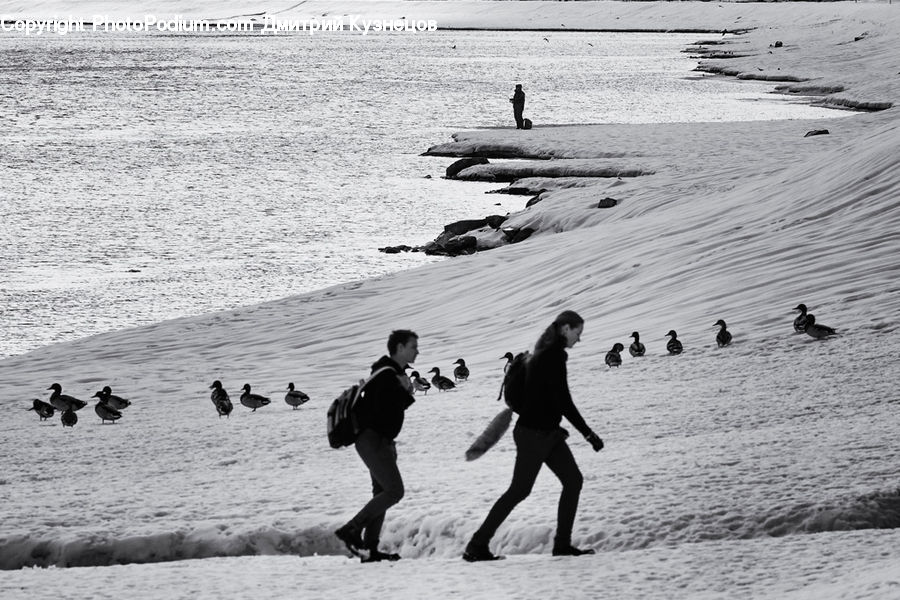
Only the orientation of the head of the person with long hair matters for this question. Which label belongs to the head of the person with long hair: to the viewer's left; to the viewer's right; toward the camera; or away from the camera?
to the viewer's right

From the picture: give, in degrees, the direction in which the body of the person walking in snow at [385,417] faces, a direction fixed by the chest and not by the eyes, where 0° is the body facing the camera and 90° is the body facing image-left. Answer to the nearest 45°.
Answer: approximately 270°

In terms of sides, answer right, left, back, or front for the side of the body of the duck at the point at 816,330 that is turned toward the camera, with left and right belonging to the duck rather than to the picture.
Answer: left

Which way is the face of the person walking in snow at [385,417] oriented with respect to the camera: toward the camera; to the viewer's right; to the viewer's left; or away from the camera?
to the viewer's right

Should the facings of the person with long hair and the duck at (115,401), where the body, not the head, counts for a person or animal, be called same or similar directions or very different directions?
very different directions

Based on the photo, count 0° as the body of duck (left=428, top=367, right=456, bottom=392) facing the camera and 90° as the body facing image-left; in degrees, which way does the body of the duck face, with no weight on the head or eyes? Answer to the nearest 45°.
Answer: approximately 90°

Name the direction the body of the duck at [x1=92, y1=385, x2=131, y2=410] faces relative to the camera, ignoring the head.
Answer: to the viewer's left

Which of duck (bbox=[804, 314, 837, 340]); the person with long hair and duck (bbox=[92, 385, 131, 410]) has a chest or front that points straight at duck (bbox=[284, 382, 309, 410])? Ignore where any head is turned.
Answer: duck (bbox=[804, 314, 837, 340])

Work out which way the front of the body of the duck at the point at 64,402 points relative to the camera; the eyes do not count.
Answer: to the viewer's left

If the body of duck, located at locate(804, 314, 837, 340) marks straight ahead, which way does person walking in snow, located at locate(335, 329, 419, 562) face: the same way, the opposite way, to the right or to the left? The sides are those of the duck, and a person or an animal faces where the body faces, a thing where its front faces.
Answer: the opposite way

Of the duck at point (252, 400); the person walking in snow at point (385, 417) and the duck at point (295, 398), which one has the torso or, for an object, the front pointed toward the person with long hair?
the person walking in snow

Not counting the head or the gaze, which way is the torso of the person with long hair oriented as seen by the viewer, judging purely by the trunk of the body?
to the viewer's right

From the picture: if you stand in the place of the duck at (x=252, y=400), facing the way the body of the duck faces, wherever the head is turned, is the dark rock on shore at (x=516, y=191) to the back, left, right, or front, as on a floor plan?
right
